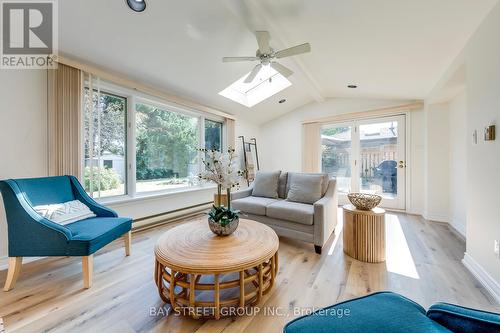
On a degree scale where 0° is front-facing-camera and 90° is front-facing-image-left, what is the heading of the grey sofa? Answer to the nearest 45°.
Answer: approximately 45°

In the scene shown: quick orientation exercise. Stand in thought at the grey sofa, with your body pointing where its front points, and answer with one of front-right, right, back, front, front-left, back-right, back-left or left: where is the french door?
back

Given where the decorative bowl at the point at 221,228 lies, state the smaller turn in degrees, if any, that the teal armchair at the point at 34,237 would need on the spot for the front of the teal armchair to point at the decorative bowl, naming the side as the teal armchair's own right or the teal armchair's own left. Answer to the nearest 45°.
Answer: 0° — it already faces it

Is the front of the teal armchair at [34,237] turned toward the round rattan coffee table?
yes

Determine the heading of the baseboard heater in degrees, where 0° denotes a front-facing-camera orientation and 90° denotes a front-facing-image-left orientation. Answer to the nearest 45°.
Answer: approximately 315°

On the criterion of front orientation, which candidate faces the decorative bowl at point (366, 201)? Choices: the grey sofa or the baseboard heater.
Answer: the baseboard heater
